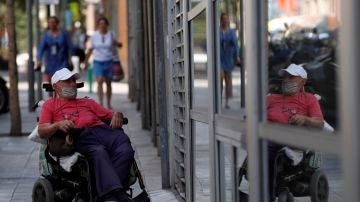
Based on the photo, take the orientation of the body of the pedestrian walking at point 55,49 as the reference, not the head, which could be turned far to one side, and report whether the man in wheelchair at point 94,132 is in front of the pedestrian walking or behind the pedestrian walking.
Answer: in front

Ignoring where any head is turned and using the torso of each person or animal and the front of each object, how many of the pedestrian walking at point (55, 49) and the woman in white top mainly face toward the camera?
2

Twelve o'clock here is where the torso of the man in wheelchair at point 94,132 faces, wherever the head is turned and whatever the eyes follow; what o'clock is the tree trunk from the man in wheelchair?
The tree trunk is roughly at 7 o'clock from the man in wheelchair.

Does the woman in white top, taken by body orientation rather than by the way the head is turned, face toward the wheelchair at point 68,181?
yes

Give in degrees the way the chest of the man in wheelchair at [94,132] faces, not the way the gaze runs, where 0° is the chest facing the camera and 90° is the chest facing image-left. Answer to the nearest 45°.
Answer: approximately 315°

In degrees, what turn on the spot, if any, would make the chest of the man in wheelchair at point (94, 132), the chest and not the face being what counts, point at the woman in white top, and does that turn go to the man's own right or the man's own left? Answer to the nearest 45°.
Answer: approximately 135° to the man's own left
